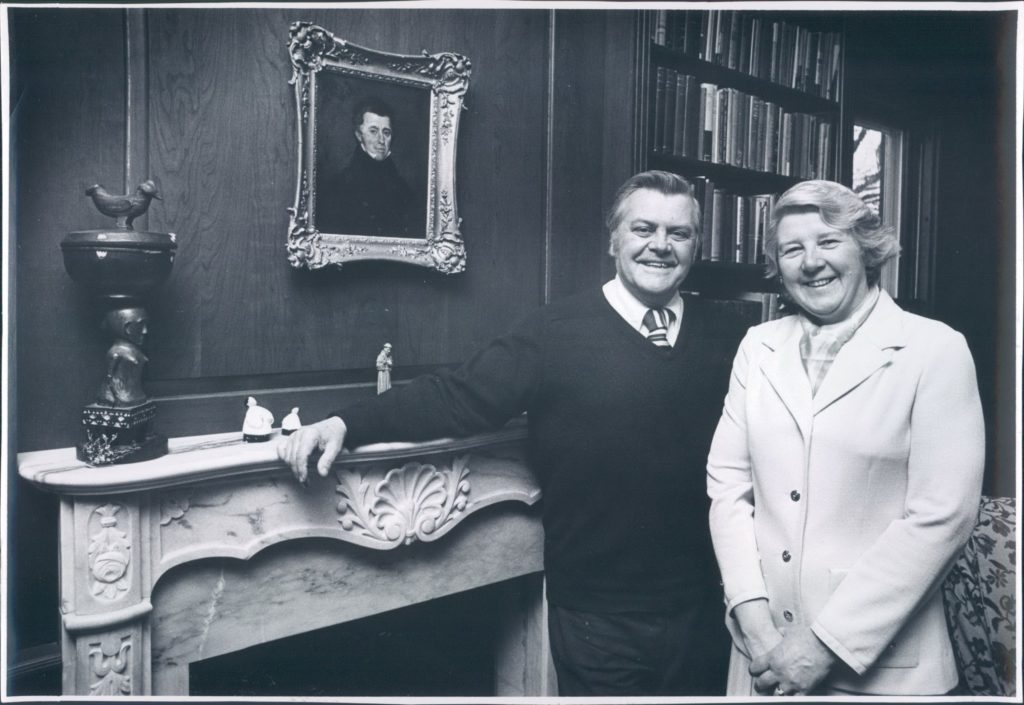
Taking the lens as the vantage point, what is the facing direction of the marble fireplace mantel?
facing the viewer and to the right of the viewer

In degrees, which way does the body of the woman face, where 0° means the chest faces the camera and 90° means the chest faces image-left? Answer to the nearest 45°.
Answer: approximately 45°

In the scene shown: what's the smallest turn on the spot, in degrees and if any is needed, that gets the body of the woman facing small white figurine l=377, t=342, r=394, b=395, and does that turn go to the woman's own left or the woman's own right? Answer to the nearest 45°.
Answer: approximately 45° to the woman's own right

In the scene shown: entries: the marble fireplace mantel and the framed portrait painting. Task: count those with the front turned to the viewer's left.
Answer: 0

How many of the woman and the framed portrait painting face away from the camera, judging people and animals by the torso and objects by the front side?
0

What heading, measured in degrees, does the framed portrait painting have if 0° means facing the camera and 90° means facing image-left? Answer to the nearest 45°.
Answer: approximately 315°
